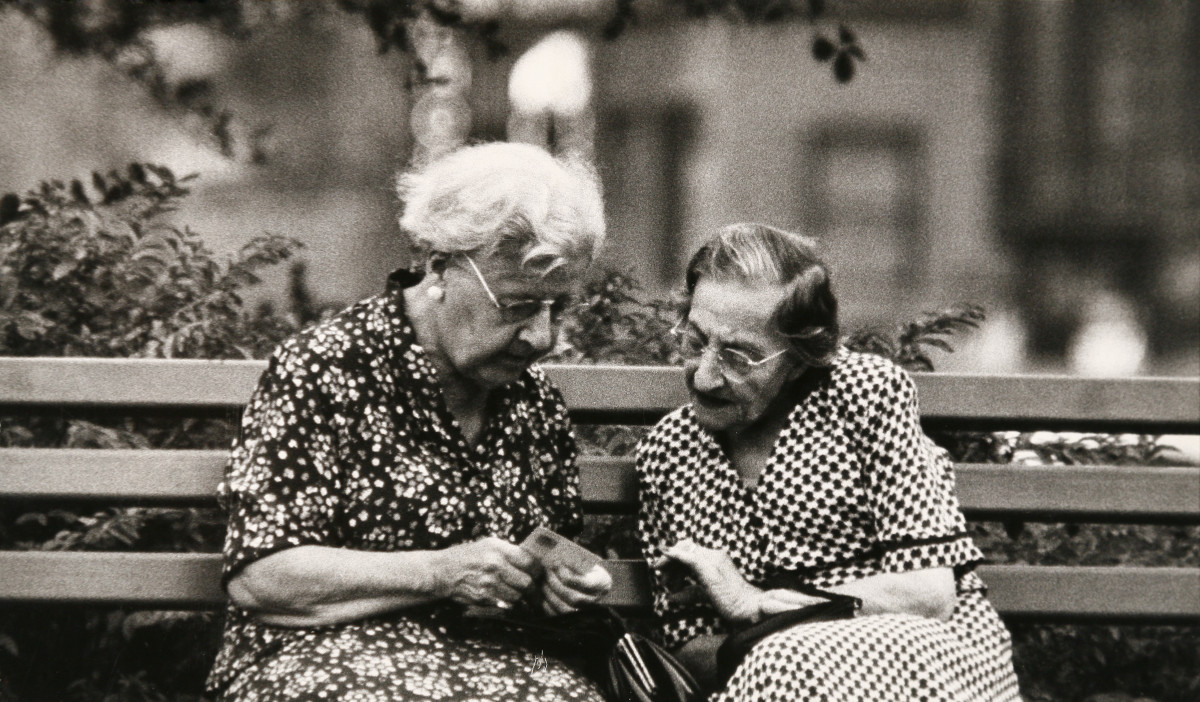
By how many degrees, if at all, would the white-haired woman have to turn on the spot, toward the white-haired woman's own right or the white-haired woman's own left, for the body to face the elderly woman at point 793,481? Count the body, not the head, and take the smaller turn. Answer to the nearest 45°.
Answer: approximately 45° to the white-haired woman's own left

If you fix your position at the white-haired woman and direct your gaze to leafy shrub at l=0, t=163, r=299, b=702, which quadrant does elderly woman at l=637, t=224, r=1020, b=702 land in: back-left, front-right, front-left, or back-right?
back-right

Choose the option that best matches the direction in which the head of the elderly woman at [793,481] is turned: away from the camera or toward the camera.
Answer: toward the camera

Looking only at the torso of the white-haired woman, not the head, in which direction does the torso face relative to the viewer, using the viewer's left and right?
facing the viewer and to the right of the viewer

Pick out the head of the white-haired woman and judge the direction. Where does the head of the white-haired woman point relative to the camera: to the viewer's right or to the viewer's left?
to the viewer's right

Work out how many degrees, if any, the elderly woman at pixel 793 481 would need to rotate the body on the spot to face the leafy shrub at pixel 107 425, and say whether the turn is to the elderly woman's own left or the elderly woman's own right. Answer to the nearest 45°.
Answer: approximately 45° to the elderly woman's own right

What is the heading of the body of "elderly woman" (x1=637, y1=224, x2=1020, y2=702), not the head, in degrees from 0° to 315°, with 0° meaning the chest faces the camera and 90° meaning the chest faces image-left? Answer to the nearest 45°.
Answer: approximately 45°

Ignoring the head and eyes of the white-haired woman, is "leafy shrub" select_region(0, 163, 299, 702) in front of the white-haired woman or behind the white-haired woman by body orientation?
behind

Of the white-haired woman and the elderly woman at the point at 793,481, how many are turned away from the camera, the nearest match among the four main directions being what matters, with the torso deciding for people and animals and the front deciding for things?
0

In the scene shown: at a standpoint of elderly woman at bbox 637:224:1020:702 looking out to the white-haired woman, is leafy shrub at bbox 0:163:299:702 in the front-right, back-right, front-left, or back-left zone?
front-right

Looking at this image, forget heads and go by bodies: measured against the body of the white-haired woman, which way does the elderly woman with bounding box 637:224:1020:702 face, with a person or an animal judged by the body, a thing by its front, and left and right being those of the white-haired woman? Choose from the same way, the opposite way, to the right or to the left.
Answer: to the right

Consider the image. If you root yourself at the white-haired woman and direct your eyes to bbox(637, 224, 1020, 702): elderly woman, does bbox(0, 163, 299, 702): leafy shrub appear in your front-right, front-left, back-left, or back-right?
back-left
